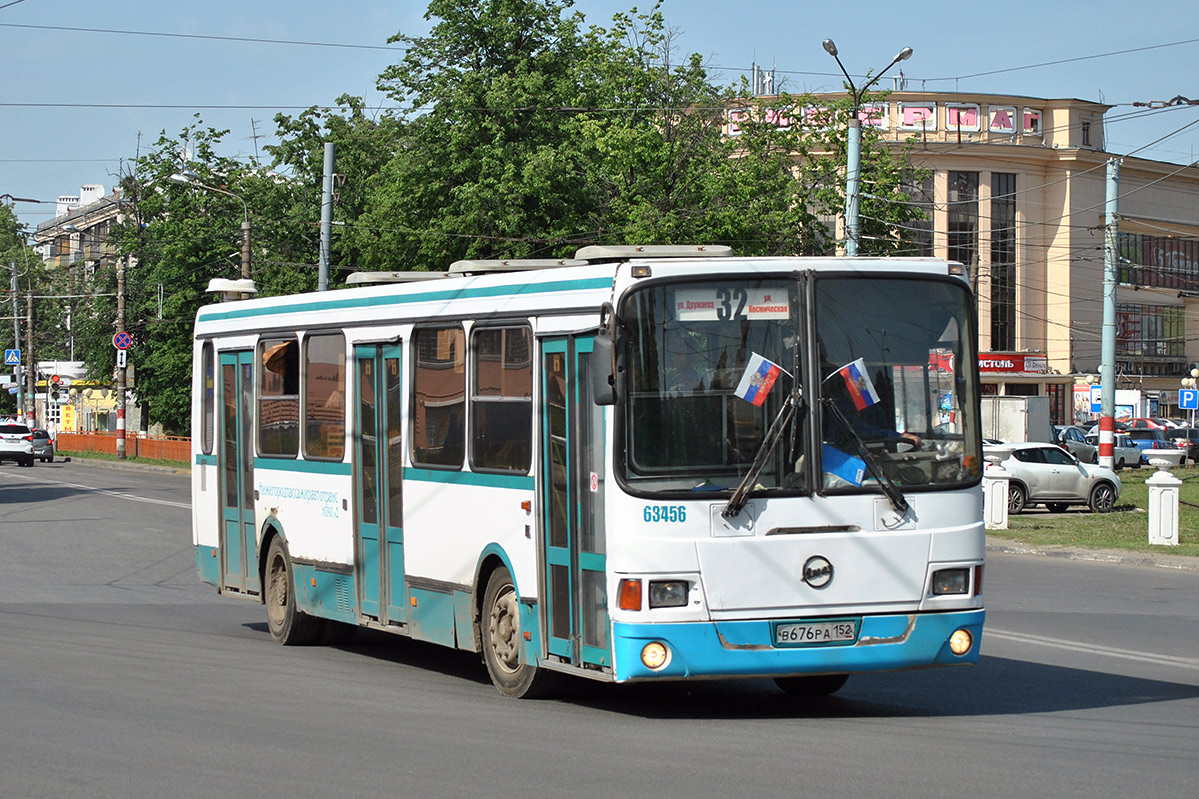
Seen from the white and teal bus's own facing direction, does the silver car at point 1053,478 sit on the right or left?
on its left

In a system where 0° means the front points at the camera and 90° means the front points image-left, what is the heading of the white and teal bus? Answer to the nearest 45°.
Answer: approximately 315°

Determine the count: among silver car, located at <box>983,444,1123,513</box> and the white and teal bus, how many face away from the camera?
0
